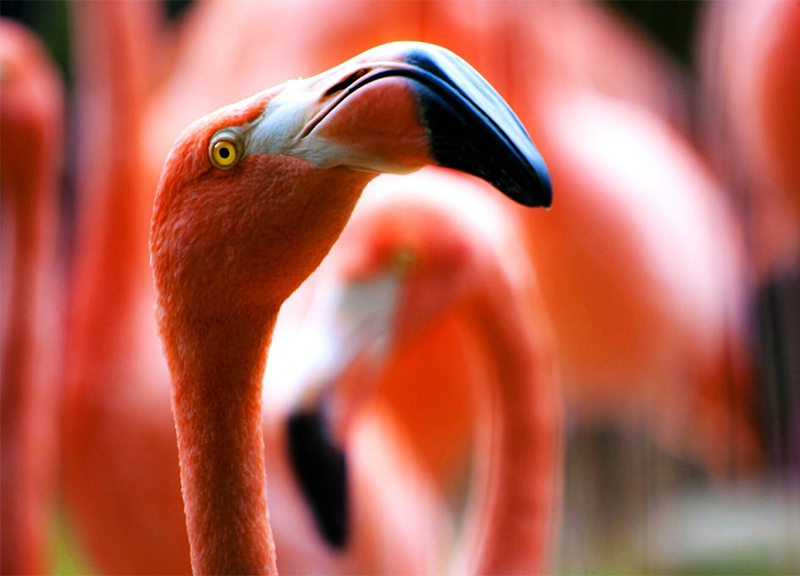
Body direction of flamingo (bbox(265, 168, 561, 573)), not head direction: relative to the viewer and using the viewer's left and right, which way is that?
facing to the left of the viewer

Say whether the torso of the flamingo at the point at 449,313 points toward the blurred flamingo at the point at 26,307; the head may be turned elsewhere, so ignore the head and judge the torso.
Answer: yes
